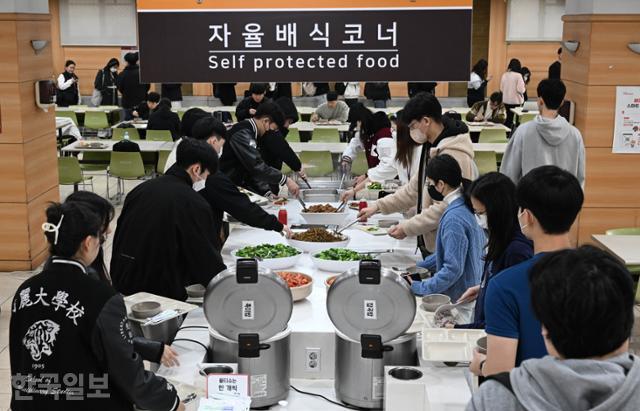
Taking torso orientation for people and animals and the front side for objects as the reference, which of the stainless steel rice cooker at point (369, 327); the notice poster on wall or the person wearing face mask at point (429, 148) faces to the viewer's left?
the person wearing face mask

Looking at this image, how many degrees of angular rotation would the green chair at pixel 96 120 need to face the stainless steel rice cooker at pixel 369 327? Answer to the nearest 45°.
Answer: approximately 180°

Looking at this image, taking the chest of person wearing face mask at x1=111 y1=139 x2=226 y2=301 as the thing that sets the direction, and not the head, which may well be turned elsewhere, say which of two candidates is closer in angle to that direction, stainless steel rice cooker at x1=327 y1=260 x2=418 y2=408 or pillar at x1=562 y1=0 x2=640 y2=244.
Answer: the pillar

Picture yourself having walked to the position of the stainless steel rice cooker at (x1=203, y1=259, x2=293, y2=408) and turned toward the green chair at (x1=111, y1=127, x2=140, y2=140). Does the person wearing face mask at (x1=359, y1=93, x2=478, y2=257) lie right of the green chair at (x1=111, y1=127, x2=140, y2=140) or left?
right

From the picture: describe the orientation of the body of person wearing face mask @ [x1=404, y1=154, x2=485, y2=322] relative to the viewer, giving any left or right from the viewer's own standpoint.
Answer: facing to the left of the viewer

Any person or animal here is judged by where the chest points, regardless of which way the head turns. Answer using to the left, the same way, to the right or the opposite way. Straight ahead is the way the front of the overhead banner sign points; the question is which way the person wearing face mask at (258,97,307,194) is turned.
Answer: to the left

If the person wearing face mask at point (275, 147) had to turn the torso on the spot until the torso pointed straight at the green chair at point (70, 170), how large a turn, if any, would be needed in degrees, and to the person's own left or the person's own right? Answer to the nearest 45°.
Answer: approximately 135° to the person's own left

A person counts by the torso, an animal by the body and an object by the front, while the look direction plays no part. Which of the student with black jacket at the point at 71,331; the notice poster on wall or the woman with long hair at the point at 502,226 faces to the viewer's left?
the woman with long hair

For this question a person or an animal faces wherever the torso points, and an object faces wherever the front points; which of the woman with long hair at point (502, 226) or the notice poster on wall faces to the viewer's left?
the woman with long hair

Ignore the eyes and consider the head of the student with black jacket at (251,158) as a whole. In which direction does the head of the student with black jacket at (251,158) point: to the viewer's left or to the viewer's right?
to the viewer's right

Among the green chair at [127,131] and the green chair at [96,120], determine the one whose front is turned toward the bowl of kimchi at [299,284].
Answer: the green chair at [127,131]

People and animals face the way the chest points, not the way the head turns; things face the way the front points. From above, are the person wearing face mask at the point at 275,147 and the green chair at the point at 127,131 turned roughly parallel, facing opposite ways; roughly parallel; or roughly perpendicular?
roughly perpendicular

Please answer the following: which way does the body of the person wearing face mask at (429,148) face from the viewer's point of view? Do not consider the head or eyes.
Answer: to the viewer's left

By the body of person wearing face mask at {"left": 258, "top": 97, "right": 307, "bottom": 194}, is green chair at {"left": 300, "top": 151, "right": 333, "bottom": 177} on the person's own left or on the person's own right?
on the person's own left
